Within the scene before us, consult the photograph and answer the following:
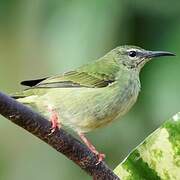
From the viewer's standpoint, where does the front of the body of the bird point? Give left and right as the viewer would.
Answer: facing to the right of the viewer
